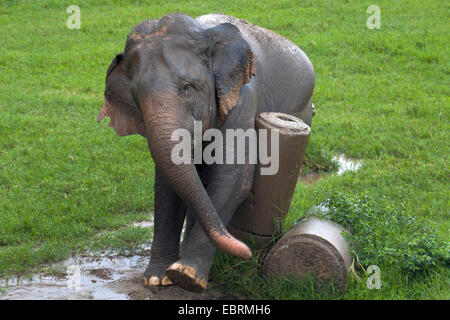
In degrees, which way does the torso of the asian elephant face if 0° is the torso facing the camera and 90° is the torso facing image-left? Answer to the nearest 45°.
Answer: approximately 45°

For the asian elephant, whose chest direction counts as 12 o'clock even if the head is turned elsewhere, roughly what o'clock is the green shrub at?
The green shrub is roughly at 7 o'clock from the asian elephant.
